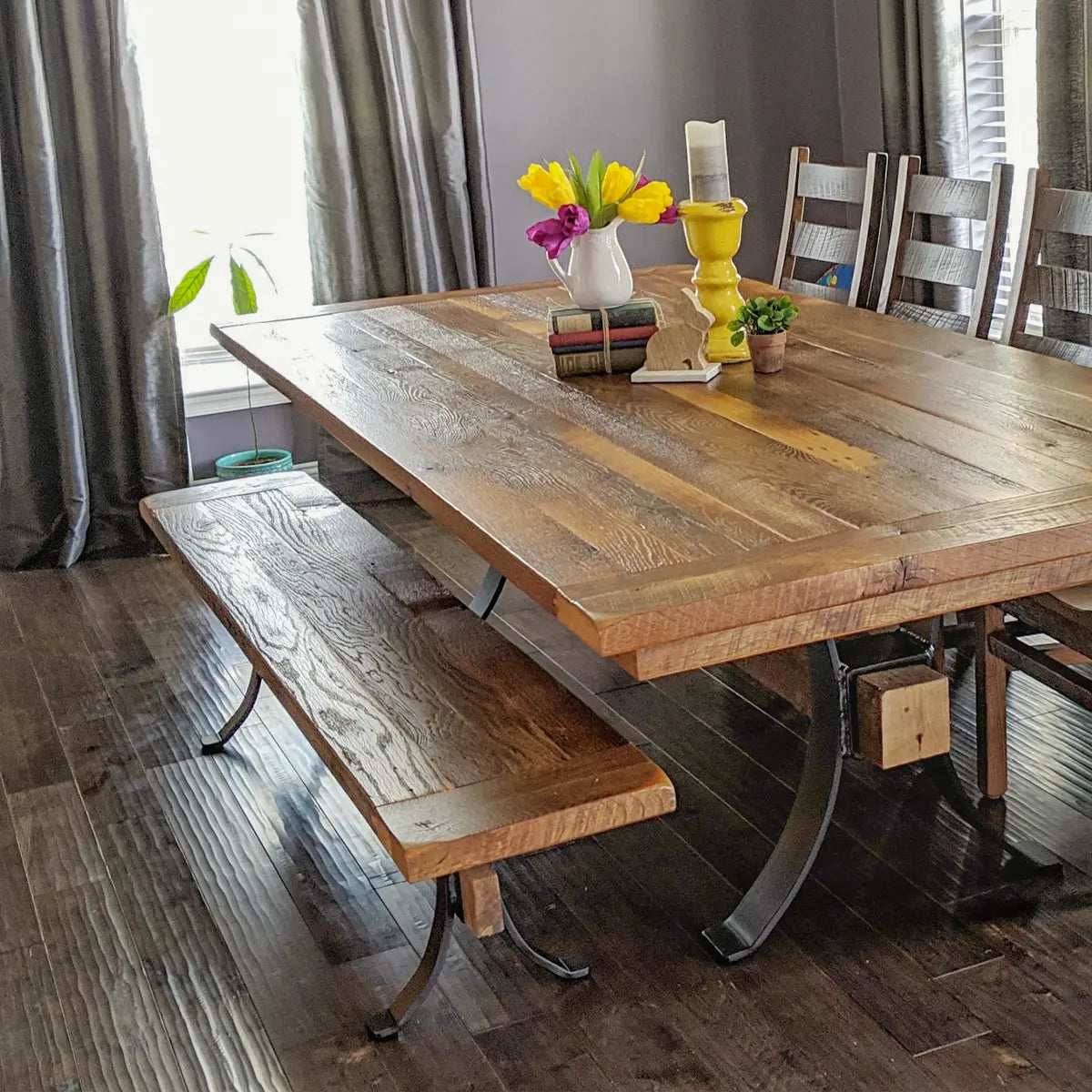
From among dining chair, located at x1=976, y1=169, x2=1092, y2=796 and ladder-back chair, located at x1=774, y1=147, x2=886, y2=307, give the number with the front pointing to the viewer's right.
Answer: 0

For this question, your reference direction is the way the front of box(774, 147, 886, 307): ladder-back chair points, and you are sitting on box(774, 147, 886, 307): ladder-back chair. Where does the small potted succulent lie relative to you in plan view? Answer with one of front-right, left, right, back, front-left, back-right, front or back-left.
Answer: front-left

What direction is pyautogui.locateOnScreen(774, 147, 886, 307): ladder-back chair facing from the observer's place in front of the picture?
facing the viewer and to the left of the viewer

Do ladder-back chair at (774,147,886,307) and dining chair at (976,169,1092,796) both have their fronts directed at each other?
no

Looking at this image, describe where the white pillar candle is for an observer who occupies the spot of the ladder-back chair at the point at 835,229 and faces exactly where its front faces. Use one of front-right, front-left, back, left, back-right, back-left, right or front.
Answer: front-left

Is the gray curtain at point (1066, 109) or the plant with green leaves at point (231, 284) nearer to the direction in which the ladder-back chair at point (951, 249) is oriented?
the plant with green leaves

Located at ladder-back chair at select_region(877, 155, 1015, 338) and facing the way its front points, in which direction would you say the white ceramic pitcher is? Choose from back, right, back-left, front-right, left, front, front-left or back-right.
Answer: front

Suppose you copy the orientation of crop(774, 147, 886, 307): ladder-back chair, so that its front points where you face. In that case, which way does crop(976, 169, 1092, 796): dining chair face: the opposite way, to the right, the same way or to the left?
the same way

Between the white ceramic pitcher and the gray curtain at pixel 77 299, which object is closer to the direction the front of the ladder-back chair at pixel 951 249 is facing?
the white ceramic pitcher

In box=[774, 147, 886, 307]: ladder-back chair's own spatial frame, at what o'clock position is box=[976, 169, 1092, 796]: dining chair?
The dining chair is roughly at 10 o'clock from the ladder-back chair.

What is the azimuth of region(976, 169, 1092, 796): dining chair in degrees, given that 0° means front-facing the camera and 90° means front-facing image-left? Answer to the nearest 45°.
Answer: approximately 45°

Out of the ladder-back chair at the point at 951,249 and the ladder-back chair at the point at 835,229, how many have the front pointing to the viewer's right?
0

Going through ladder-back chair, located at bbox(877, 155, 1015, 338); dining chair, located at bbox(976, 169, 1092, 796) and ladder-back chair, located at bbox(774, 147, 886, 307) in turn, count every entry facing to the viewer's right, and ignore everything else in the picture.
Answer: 0

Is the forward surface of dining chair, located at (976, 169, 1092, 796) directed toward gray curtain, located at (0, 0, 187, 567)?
no

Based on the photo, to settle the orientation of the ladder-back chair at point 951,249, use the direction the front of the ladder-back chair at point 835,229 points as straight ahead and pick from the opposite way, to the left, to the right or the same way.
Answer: the same way

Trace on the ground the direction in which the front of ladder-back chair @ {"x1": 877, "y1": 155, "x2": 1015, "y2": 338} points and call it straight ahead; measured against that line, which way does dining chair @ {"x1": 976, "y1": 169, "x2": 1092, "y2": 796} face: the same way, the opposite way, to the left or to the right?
the same way
